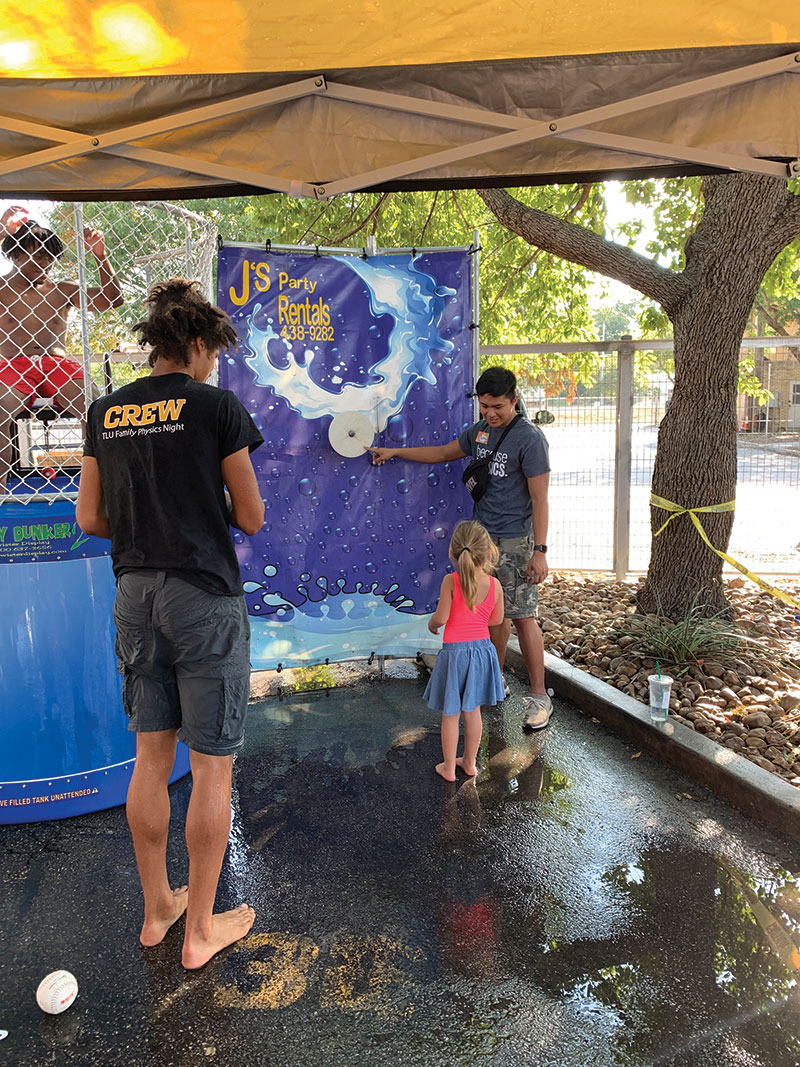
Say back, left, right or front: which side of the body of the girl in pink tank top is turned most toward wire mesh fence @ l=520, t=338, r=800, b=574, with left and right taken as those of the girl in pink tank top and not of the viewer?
front

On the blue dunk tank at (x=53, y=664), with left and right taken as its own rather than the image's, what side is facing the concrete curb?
left

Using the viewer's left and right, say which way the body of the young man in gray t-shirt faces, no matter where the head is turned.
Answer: facing the viewer and to the left of the viewer

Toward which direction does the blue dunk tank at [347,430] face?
toward the camera

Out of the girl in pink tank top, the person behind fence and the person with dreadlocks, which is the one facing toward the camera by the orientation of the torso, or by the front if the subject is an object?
the person behind fence

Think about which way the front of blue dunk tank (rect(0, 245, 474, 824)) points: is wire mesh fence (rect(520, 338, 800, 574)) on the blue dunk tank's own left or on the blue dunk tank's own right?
on the blue dunk tank's own left

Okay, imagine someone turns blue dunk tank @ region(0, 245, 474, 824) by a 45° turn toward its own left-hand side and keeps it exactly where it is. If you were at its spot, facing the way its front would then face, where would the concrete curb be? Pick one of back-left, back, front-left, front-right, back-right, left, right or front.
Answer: front

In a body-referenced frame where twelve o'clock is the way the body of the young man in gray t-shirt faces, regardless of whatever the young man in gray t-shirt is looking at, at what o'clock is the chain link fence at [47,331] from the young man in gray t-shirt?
The chain link fence is roughly at 1 o'clock from the young man in gray t-shirt.

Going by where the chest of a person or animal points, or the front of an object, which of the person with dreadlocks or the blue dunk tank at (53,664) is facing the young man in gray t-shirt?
the person with dreadlocks

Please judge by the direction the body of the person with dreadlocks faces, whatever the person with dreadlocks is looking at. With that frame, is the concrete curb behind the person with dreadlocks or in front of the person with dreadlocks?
in front

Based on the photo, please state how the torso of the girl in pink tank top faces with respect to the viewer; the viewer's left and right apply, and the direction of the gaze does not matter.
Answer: facing away from the viewer

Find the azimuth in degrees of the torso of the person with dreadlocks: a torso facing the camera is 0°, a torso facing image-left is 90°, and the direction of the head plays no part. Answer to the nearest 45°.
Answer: approximately 225°

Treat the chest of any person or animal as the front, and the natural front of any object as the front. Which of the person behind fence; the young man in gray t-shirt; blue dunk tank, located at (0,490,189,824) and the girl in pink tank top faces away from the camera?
the girl in pink tank top

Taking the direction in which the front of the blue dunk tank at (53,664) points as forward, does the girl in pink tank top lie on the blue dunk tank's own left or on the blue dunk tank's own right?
on the blue dunk tank's own left

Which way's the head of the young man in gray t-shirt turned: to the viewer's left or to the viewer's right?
to the viewer's left

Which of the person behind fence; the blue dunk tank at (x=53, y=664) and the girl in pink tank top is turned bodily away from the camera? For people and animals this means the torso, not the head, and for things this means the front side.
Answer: the girl in pink tank top

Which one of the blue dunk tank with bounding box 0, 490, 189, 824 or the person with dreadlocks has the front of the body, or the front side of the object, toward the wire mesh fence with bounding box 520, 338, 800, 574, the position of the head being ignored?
the person with dreadlocks

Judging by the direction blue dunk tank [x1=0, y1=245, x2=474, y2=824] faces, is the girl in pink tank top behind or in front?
in front

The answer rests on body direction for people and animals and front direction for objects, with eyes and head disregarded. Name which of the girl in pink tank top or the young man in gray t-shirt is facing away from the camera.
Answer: the girl in pink tank top

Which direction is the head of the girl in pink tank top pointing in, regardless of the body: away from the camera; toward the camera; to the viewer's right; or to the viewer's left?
away from the camera
